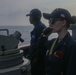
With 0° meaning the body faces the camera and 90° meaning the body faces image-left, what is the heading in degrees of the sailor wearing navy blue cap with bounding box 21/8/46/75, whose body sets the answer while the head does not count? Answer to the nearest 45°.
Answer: approximately 90°

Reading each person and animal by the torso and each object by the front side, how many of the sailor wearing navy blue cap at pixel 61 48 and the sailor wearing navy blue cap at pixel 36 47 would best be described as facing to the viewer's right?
0

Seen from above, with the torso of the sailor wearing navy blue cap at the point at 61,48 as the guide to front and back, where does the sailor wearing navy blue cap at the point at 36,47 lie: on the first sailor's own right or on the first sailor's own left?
on the first sailor's own right

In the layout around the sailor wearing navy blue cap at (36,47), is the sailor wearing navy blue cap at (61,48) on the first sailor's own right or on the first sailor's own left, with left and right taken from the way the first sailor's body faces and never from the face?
on the first sailor's own left

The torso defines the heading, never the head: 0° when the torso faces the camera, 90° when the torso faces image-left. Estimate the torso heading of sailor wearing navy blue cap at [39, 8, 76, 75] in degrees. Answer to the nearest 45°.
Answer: approximately 45°
